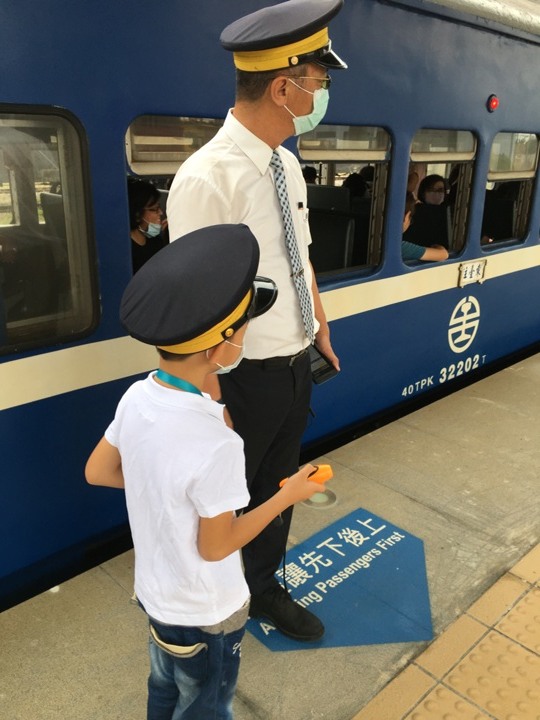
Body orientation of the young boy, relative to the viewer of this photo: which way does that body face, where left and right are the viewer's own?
facing away from the viewer and to the right of the viewer

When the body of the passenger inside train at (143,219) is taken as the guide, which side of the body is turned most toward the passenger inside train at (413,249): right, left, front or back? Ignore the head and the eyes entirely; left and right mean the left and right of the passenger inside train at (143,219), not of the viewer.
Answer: front

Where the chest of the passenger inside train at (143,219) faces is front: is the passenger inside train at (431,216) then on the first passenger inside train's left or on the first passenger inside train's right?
on the first passenger inside train's left

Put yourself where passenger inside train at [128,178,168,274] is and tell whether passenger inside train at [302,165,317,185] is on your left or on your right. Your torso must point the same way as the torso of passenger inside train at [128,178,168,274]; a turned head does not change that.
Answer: on your left

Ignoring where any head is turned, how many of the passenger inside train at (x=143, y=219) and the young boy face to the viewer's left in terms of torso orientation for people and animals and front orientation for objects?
0

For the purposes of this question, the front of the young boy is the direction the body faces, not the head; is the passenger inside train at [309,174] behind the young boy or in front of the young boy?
in front

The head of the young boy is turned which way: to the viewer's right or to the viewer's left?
to the viewer's right

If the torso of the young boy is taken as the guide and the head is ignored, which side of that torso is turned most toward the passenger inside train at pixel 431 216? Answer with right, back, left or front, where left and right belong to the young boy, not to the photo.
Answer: front

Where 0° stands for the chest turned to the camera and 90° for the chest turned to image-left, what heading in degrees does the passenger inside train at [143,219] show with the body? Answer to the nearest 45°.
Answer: approximately 315°
